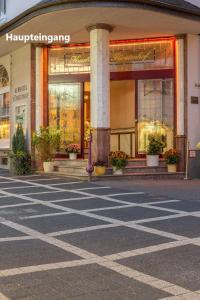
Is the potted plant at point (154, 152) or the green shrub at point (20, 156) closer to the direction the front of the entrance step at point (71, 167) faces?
the green shrub

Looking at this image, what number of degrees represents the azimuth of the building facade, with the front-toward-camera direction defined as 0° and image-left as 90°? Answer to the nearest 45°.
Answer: approximately 0°

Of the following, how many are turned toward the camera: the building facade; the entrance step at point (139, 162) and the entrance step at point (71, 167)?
3

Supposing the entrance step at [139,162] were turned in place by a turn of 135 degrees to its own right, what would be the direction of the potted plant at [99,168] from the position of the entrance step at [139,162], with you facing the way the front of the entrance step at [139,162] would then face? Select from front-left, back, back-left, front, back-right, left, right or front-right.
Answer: left

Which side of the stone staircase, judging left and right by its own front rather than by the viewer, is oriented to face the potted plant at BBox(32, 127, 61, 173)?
right

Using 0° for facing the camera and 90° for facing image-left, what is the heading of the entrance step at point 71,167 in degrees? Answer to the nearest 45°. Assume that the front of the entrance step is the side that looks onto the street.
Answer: approximately 0°

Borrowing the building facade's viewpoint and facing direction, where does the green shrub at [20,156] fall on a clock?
The green shrub is roughly at 3 o'clock from the building facade.
